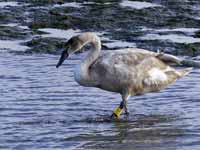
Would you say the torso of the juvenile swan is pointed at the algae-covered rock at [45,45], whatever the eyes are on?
no

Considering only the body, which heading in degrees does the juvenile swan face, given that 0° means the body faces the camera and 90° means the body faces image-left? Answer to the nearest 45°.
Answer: approximately 90°
